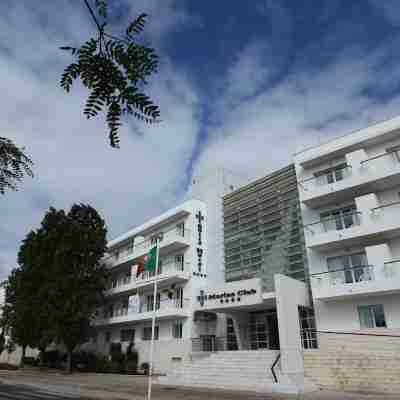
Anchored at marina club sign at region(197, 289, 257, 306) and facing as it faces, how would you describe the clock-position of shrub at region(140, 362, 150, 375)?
The shrub is roughly at 3 o'clock from the marina club sign.

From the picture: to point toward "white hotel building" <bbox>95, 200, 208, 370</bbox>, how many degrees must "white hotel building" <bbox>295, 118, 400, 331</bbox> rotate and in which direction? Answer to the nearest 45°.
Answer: approximately 45° to its right

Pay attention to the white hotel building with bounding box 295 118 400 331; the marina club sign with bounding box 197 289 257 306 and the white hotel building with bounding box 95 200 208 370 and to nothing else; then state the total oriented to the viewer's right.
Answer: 0

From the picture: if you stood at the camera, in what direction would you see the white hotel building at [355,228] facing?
facing the viewer and to the left of the viewer

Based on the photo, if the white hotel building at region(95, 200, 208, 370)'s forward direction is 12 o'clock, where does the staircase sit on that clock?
The staircase is roughly at 10 o'clock from the white hotel building.

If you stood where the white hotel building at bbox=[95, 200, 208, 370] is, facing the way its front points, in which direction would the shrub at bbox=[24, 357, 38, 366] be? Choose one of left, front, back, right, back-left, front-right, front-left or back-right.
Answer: right

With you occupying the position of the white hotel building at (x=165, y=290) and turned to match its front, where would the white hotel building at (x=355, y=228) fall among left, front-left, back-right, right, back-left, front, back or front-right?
left

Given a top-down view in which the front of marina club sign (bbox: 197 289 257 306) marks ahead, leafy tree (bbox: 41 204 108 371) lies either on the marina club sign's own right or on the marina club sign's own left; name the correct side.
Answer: on the marina club sign's own right

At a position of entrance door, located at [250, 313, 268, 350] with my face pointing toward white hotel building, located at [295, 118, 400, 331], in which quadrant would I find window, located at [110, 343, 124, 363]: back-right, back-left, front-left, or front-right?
back-right

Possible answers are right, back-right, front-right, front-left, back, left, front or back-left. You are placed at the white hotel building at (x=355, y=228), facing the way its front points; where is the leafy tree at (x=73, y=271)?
front-right

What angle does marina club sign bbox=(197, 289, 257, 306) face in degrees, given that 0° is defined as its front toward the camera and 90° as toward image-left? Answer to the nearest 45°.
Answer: approximately 45°

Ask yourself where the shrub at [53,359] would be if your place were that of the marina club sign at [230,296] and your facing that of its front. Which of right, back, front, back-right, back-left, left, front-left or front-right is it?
right

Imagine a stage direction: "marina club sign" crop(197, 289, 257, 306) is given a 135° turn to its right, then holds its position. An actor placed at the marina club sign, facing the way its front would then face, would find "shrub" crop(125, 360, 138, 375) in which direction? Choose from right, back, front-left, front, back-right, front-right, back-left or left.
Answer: front-left

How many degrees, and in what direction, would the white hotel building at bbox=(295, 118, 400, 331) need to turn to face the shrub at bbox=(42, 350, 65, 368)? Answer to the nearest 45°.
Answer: approximately 45° to its right
